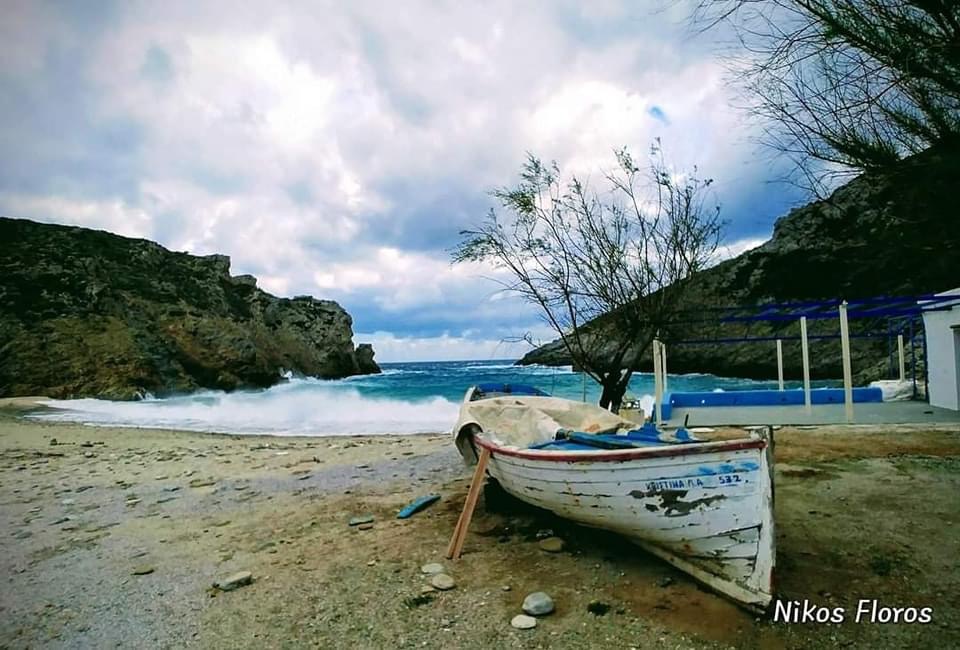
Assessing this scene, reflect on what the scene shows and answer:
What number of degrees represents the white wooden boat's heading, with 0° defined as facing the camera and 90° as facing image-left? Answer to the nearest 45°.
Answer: approximately 315°

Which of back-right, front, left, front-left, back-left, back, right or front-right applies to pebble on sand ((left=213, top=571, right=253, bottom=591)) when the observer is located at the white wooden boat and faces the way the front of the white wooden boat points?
back-right

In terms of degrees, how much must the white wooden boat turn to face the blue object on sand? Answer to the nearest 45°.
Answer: approximately 180°

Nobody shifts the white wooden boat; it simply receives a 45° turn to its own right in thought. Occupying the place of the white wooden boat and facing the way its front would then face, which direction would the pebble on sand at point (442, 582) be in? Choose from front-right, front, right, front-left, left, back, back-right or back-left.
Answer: right

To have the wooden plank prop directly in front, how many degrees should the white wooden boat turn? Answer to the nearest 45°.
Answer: approximately 180°

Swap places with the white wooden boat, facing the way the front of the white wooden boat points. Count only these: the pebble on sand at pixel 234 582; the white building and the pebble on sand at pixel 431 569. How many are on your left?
1

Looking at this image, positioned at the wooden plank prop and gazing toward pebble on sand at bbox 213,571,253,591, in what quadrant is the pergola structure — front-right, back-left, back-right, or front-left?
back-right

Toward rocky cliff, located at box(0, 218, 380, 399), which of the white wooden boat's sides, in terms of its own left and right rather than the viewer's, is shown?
back

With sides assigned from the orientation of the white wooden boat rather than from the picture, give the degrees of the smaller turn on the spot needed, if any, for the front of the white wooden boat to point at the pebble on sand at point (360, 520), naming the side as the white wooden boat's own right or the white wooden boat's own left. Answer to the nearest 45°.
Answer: approximately 180°
